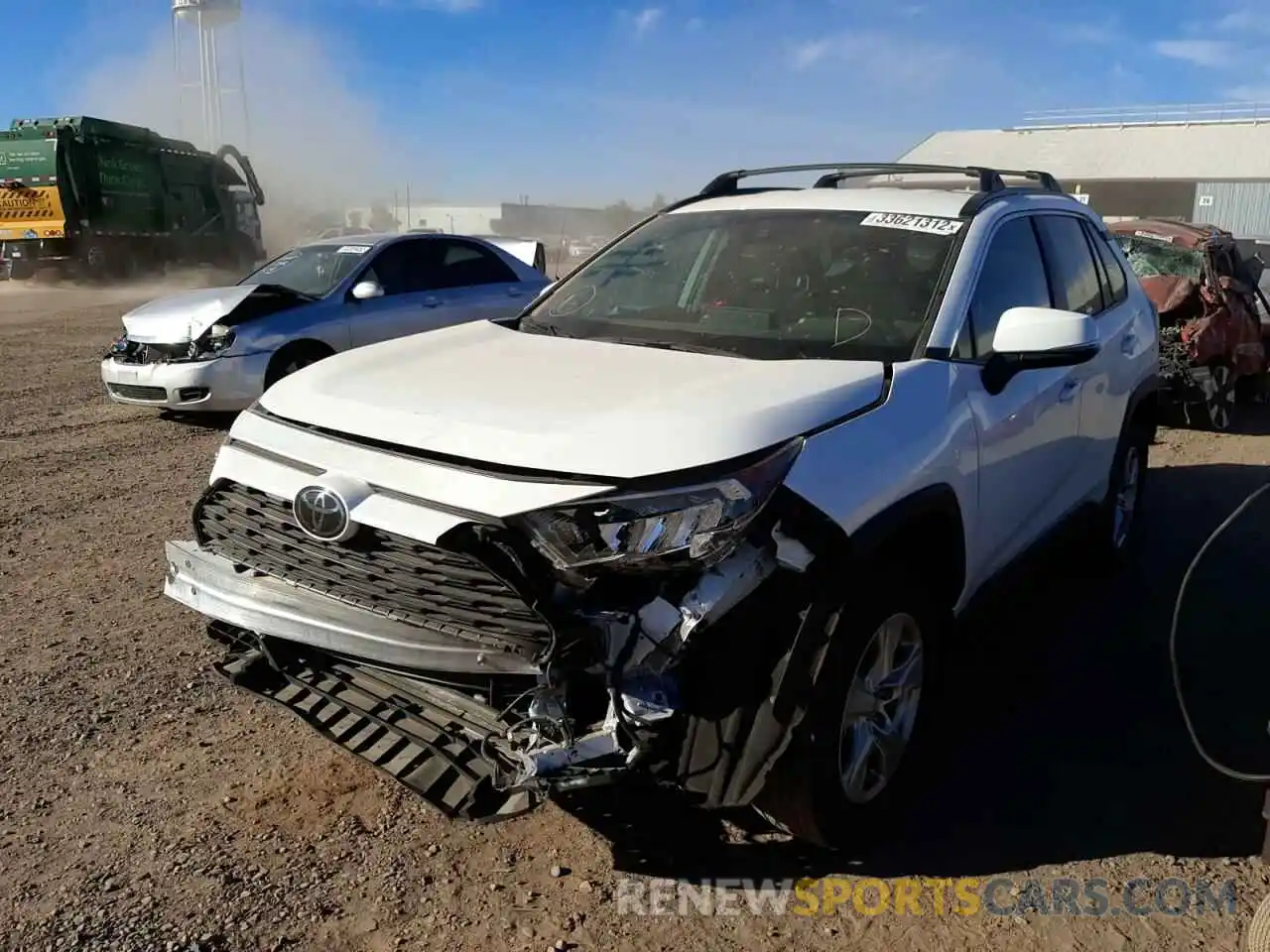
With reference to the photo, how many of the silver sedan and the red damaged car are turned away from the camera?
0

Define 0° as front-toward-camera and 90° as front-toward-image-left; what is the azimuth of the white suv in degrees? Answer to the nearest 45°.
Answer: approximately 45°

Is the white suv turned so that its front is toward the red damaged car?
no

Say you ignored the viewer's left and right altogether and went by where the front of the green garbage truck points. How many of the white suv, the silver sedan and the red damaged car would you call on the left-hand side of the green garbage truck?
0

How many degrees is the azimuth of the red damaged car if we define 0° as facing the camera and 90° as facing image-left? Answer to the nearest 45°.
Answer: approximately 45°

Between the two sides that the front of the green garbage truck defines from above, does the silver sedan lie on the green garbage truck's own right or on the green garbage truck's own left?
on the green garbage truck's own right

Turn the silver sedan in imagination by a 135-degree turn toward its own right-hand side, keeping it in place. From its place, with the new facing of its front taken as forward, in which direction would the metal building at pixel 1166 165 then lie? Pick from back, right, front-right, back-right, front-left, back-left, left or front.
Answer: front-right

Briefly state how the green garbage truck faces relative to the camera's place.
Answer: facing away from the viewer and to the right of the viewer

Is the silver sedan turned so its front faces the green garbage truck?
no

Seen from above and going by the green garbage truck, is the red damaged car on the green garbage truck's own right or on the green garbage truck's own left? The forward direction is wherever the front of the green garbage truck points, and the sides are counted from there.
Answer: on the green garbage truck's own right

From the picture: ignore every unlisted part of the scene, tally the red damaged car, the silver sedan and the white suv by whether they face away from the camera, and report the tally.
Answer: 0

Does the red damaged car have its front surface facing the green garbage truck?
no
